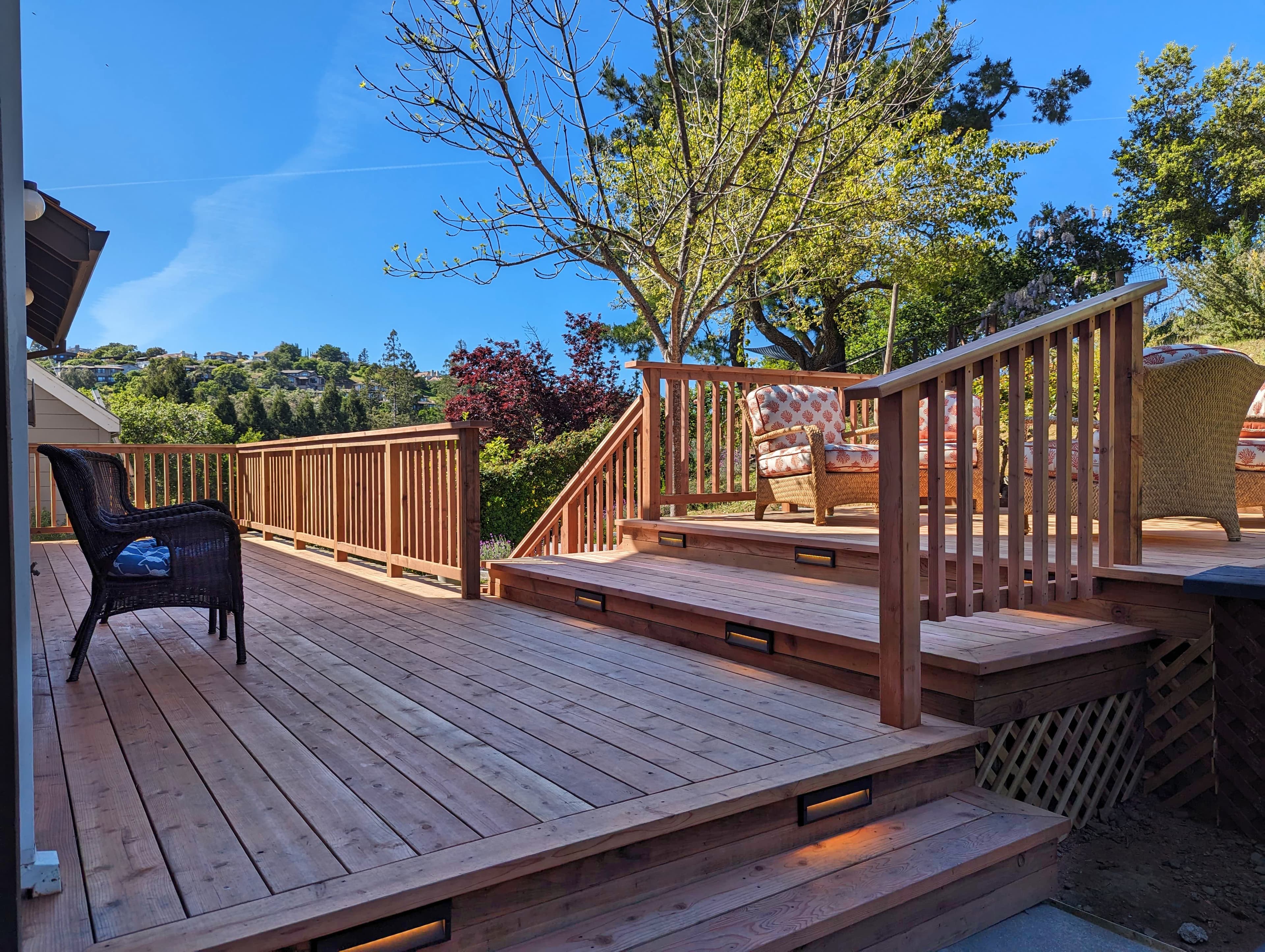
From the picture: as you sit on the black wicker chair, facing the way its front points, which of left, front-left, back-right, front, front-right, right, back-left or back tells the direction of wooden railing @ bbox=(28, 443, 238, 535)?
left

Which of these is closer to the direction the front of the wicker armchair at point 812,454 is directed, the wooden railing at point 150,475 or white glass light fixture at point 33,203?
the white glass light fixture

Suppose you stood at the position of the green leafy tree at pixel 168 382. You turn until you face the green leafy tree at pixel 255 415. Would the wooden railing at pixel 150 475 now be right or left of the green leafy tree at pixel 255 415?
right

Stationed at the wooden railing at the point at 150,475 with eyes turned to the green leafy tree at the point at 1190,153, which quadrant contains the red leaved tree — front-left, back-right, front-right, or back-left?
front-left

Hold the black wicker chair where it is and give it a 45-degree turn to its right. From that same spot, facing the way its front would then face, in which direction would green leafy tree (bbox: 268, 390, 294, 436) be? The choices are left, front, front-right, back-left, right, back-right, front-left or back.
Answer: back-left

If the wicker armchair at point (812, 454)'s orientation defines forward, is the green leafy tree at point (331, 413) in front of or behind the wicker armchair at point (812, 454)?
behind

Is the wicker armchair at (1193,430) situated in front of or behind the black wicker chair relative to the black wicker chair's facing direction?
in front

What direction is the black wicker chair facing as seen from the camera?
to the viewer's right

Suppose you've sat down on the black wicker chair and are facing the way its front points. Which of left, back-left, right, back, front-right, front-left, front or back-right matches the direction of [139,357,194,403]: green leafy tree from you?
left
